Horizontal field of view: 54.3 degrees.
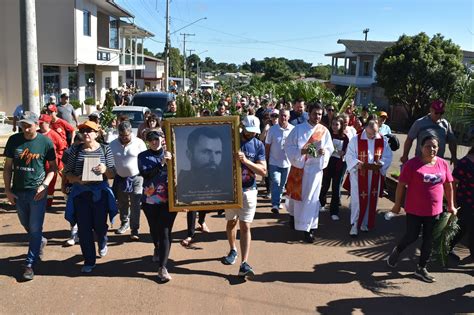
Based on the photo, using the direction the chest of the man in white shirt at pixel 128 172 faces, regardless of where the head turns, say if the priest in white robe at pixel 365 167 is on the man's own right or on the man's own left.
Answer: on the man's own left

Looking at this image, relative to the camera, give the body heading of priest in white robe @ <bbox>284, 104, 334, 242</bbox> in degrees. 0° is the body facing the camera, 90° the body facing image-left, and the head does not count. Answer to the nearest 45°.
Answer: approximately 0°

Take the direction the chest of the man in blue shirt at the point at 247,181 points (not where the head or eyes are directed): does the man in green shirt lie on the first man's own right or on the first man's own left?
on the first man's own right

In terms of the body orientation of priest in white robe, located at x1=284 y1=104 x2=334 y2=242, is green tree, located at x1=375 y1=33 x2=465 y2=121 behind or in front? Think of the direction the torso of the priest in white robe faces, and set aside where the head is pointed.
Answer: behind

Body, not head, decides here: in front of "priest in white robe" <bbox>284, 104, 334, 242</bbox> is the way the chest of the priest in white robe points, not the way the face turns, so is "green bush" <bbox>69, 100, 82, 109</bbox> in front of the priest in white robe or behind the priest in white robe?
behind

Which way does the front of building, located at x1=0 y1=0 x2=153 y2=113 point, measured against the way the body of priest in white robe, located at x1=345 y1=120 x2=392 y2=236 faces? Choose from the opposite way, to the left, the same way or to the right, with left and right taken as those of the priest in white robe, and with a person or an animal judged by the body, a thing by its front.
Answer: to the left
